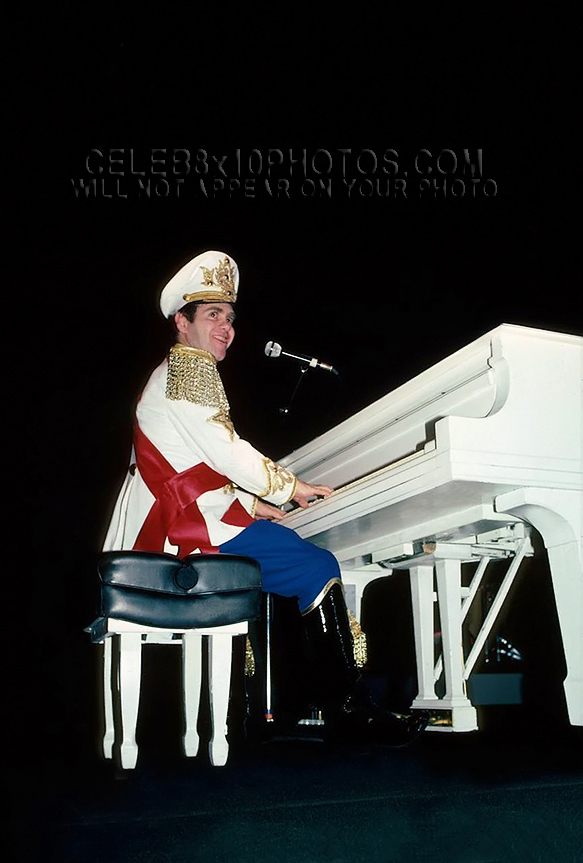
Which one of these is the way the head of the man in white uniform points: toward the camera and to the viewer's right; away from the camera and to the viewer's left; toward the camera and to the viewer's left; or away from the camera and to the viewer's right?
toward the camera and to the viewer's right

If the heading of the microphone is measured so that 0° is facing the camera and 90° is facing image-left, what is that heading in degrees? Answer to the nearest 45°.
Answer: approximately 90°

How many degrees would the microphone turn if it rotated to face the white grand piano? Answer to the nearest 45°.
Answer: approximately 135° to its left

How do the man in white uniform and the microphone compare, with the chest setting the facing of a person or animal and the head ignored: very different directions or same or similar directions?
very different directions

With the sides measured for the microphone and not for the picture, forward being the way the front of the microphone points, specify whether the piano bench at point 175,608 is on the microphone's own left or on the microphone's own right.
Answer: on the microphone's own left

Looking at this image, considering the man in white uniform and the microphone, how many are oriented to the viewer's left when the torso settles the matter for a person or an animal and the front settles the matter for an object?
1

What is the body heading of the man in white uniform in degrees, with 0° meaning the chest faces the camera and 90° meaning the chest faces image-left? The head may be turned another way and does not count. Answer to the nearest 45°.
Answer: approximately 270°
